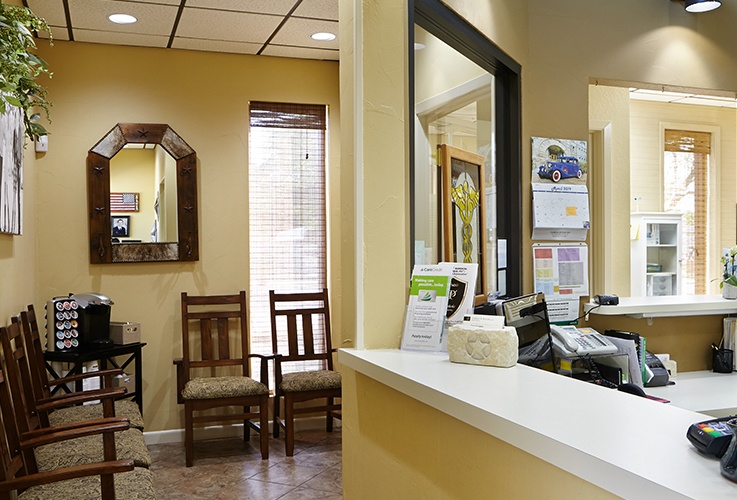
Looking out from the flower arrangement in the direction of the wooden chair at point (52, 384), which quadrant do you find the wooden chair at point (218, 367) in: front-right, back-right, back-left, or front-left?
front-right

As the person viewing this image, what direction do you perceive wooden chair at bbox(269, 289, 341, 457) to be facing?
facing the viewer and to the right of the viewer

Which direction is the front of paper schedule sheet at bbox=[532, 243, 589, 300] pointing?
toward the camera

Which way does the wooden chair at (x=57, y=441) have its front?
to the viewer's right

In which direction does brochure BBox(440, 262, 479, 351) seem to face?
toward the camera

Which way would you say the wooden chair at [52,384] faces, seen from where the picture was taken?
facing to the right of the viewer

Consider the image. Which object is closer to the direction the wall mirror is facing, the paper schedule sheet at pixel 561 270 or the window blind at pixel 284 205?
the paper schedule sheet

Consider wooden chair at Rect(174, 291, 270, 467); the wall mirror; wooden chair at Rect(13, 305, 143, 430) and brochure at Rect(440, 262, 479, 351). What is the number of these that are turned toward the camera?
3

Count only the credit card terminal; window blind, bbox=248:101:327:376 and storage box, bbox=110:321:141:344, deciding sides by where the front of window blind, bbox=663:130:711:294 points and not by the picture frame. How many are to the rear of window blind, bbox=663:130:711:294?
0

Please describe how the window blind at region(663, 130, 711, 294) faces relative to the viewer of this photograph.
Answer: facing the viewer

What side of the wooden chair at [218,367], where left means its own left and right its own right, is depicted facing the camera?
front
